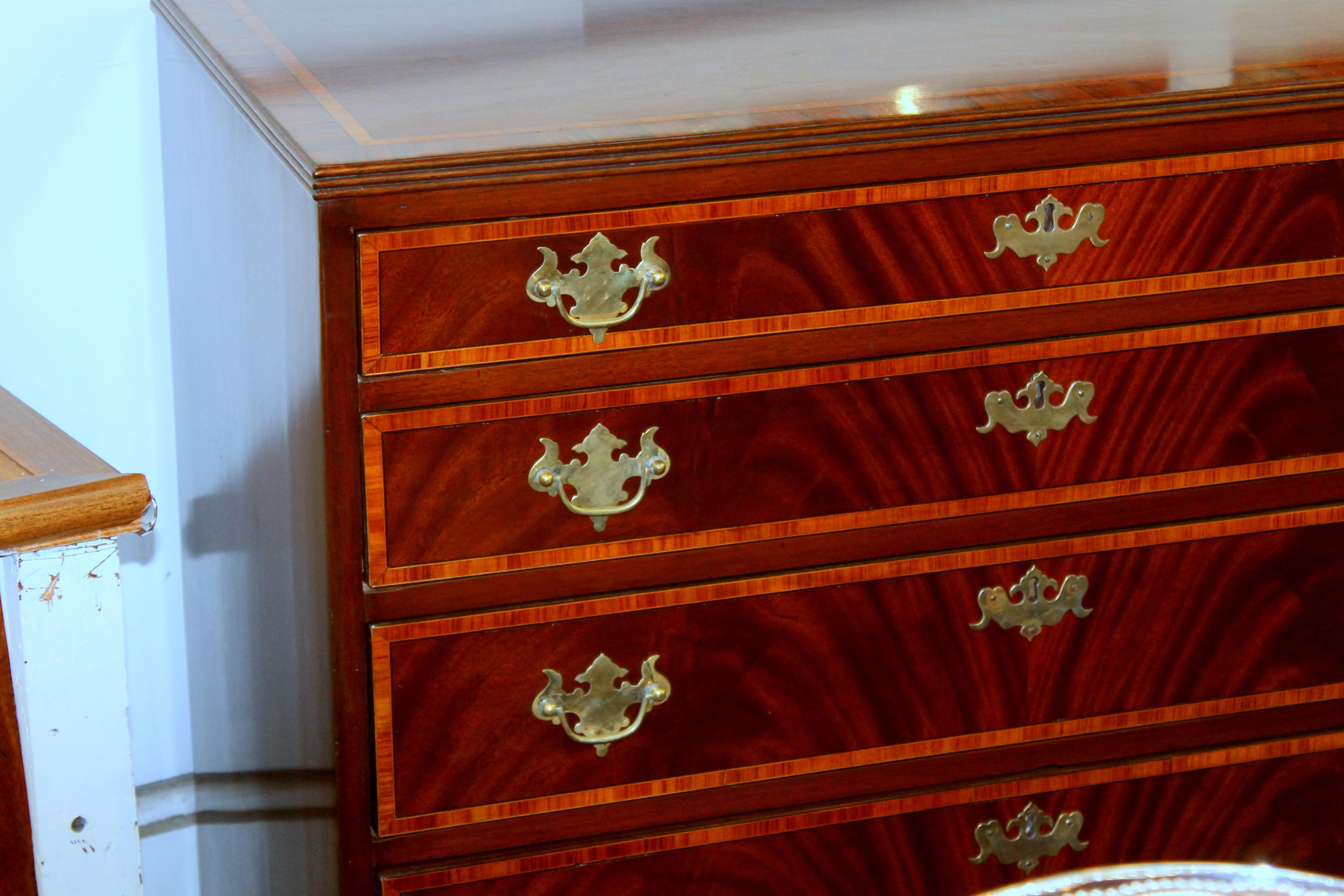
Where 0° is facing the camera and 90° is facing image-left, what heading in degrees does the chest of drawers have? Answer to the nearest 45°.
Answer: approximately 315°
